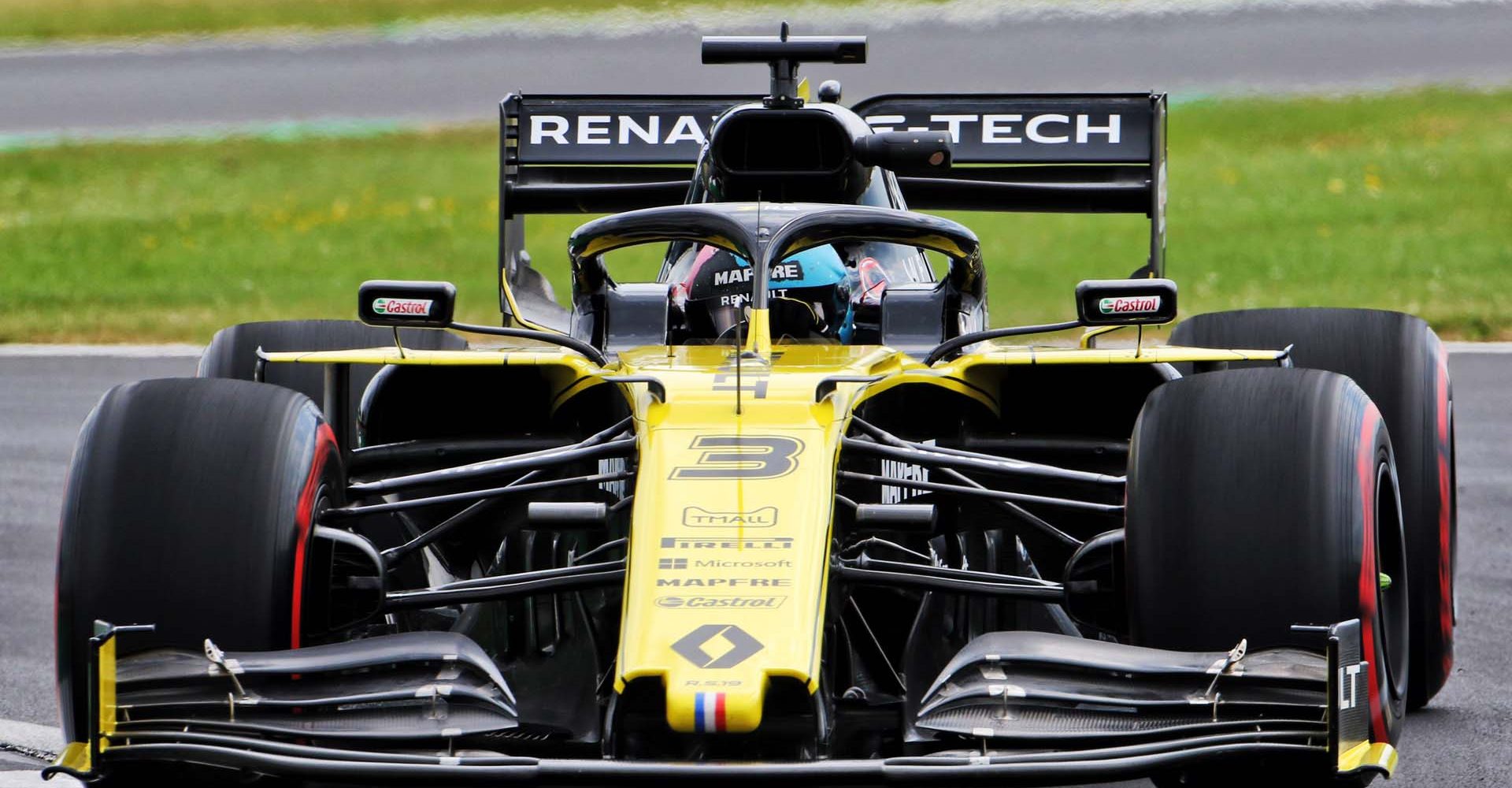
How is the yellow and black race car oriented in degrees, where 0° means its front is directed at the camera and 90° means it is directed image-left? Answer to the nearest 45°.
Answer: approximately 0°
